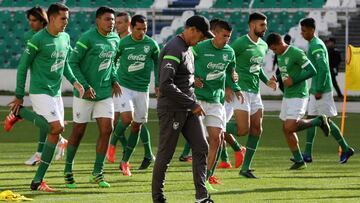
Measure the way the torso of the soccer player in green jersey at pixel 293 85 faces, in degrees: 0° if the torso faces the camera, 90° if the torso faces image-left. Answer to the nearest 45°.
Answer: approximately 45°

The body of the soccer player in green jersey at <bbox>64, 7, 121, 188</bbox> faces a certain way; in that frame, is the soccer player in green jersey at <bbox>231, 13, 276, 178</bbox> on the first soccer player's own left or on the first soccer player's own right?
on the first soccer player's own left

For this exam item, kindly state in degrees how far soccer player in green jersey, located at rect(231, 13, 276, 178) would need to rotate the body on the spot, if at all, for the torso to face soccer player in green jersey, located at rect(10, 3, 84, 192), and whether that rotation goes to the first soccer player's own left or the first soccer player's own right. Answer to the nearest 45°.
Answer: approximately 90° to the first soccer player's own right

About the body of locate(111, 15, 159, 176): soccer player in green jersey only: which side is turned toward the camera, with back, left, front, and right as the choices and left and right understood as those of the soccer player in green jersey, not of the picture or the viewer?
front

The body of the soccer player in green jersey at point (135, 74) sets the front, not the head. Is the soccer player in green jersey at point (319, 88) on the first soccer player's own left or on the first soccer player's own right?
on the first soccer player's own left
